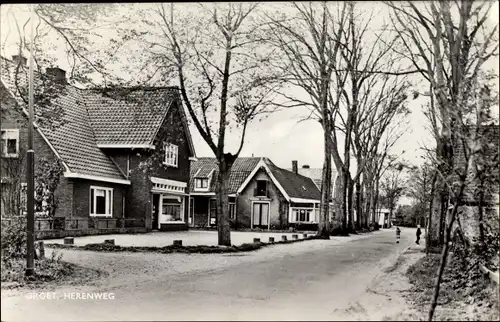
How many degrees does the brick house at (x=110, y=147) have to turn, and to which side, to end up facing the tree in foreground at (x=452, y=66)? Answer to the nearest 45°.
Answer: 0° — it already faces it

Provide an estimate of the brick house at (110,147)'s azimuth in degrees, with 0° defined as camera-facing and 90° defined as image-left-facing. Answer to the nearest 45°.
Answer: approximately 315°

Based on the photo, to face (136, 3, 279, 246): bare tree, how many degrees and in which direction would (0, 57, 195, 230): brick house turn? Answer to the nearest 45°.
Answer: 0° — it already faces it

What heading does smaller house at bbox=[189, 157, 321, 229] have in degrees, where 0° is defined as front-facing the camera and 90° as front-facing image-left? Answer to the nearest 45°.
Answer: approximately 0°

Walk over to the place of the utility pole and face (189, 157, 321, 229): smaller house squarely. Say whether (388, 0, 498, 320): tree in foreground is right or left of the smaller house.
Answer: right

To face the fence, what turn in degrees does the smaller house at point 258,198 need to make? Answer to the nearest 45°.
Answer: approximately 45° to its right
